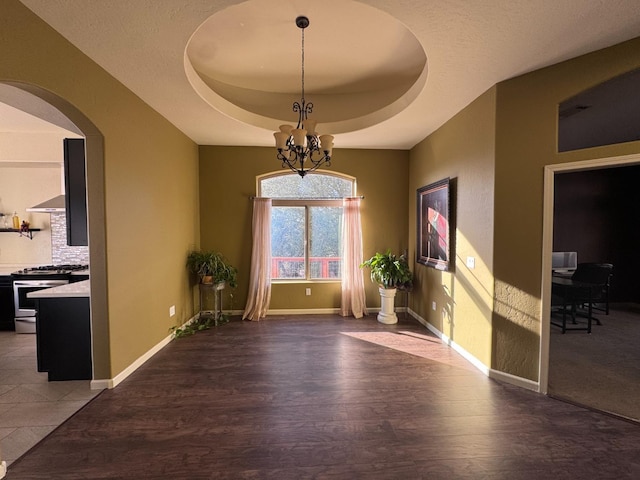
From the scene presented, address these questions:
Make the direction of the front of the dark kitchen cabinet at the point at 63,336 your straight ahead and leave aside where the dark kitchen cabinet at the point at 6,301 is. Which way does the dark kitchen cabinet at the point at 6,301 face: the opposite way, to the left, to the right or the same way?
to the left

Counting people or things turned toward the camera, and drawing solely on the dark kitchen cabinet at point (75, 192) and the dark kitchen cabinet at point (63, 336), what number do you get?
0

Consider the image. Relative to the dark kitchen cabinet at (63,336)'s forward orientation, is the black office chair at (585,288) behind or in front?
behind

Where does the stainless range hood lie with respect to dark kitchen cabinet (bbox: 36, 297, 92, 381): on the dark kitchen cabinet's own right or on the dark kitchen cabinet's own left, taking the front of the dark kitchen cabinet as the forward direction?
on the dark kitchen cabinet's own right

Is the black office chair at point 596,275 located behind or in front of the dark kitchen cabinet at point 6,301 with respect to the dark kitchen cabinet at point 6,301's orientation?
in front

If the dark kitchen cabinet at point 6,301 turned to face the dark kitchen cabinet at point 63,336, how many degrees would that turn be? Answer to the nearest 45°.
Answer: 0° — it already faces it

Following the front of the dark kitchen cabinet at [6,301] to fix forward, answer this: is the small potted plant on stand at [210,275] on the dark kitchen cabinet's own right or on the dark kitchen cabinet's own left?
on the dark kitchen cabinet's own left

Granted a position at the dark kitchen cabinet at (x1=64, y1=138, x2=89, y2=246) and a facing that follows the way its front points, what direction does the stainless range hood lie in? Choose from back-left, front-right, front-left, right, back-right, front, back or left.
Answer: right

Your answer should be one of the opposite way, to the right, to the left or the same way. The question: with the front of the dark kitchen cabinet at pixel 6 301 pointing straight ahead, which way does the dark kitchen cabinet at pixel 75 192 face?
to the right

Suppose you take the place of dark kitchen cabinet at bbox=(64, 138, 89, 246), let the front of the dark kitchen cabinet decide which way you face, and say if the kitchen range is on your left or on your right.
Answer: on your right

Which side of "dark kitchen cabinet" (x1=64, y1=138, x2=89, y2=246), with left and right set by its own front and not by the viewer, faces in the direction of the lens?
left

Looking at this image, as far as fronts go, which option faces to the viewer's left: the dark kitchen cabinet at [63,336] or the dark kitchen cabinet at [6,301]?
the dark kitchen cabinet at [63,336]
